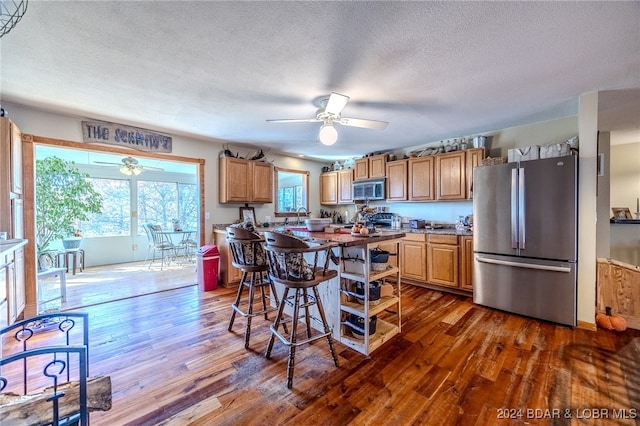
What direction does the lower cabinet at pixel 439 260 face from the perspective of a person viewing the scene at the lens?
facing the viewer and to the left of the viewer

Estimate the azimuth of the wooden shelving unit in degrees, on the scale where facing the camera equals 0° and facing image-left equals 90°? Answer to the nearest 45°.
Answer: approximately 315°

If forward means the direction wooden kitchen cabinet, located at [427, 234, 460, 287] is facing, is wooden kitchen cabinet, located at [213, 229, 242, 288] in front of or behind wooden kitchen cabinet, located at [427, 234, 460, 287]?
in front

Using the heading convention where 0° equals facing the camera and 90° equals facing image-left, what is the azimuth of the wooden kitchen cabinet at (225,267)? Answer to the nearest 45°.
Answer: approximately 315°

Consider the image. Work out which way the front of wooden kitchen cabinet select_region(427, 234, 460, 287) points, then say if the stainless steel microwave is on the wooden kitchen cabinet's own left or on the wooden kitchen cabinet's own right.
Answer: on the wooden kitchen cabinet's own right

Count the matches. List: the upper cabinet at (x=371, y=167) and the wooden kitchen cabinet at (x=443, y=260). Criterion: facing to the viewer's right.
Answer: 0

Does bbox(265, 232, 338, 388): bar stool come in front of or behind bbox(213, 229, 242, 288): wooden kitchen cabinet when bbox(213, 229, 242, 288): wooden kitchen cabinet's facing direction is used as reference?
in front

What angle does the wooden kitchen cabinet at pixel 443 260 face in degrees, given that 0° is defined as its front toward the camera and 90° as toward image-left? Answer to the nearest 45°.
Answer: approximately 45°

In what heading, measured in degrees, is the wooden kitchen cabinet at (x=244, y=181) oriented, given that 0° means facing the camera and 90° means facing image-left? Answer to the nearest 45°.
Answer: approximately 315°

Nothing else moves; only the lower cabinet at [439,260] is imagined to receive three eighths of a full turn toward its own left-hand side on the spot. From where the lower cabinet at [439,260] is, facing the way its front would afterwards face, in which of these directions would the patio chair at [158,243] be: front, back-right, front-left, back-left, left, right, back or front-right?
back
